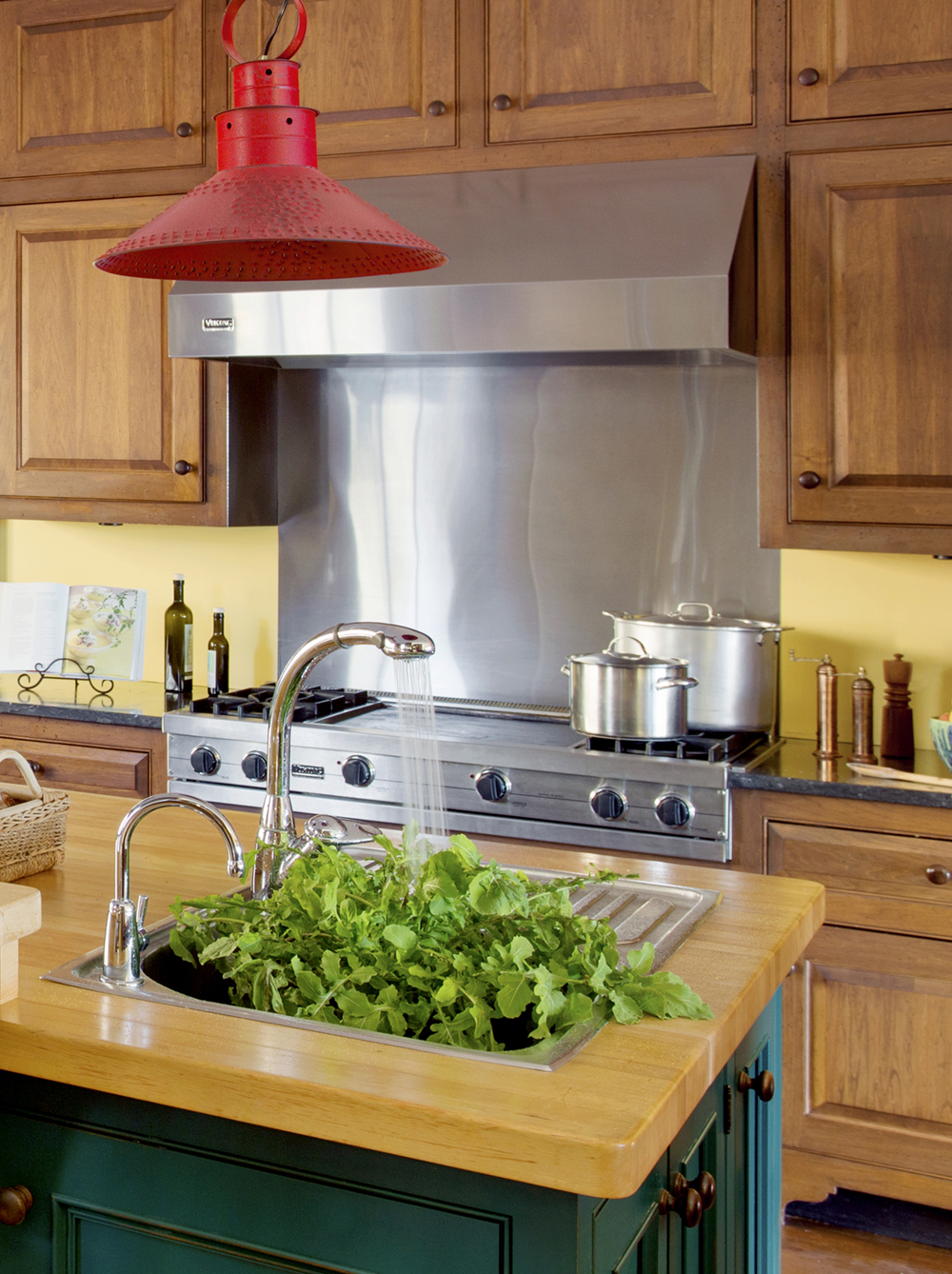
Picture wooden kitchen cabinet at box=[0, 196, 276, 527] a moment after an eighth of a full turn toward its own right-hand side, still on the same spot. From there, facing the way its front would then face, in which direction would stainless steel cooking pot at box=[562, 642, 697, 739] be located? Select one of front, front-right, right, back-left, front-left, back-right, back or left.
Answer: left

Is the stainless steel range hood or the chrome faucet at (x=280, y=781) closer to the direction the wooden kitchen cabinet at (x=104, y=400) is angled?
the chrome faucet

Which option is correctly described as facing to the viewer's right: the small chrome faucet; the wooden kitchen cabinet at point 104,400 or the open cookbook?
the small chrome faucet

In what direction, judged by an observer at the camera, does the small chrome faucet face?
facing to the right of the viewer

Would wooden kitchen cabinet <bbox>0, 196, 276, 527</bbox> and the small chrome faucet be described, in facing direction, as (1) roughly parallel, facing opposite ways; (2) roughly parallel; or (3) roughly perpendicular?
roughly perpendicular

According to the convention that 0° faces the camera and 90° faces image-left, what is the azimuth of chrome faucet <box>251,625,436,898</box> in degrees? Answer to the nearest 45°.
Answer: approximately 270°

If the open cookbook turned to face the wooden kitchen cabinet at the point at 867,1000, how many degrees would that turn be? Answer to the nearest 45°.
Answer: approximately 45° to its left

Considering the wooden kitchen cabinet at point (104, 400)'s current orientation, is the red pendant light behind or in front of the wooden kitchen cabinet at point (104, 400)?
in front

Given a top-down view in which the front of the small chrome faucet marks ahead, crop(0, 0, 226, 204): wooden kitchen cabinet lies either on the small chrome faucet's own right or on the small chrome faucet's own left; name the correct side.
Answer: on the small chrome faucet's own left

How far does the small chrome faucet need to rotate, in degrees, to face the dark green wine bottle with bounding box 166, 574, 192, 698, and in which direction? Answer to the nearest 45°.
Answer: approximately 90° to its left

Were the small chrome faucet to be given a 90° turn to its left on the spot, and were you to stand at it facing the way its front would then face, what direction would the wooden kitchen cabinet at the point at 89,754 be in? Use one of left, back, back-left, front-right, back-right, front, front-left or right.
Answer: front

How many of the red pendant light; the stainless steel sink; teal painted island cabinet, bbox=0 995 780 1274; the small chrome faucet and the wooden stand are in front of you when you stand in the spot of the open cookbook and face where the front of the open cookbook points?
5

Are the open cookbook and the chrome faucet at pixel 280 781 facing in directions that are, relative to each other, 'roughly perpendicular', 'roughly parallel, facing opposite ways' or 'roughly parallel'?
roughly perpendicular

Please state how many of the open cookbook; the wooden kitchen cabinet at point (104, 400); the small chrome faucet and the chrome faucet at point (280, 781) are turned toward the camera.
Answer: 2

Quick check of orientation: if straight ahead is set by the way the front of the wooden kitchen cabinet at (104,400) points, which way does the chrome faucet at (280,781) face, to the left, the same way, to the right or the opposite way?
to the left
